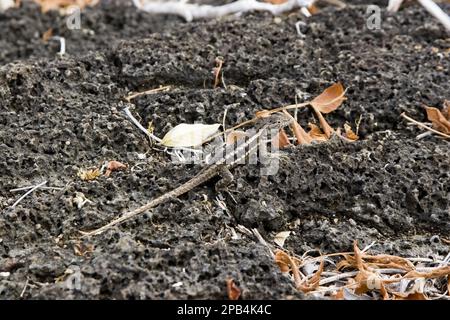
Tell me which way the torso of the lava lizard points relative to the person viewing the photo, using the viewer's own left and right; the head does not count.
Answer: facing away from the viewer and to the right of the viewer

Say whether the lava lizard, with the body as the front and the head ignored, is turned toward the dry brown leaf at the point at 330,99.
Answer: yes

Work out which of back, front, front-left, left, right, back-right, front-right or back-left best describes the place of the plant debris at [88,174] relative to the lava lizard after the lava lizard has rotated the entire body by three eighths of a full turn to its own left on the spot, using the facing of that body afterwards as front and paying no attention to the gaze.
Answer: front

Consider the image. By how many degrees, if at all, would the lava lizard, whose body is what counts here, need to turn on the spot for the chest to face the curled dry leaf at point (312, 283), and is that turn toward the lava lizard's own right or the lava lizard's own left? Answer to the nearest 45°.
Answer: approximately 90° to the lava lizard's own right

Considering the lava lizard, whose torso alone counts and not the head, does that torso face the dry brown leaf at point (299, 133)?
yes

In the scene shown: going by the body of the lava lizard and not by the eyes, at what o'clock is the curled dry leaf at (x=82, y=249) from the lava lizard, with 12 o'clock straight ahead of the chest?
The curled dry leaf is roughly at 6 o'clock from the lava lizard.

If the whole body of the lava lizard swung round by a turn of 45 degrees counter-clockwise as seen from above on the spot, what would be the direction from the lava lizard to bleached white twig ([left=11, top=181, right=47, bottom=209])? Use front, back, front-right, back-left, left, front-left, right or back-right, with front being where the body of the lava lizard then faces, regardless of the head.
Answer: left

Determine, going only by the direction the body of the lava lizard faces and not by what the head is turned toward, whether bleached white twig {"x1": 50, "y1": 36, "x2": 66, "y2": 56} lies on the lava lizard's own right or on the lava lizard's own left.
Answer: on the lava lizard's own left

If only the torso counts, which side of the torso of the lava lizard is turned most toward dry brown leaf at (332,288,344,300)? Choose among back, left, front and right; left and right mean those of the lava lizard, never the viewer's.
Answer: right

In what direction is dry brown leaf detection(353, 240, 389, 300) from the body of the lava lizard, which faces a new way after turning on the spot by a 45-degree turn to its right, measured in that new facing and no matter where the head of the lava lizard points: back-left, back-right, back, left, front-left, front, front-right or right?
front-right

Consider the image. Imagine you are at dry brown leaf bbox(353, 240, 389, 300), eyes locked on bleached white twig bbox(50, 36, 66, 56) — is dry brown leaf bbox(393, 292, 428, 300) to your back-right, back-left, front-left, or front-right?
back-right

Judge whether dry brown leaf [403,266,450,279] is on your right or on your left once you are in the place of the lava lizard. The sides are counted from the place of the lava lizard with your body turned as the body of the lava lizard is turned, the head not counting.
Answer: on your right

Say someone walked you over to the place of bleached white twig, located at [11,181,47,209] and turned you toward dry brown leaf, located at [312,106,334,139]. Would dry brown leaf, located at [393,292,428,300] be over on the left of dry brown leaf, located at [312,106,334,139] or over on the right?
right
